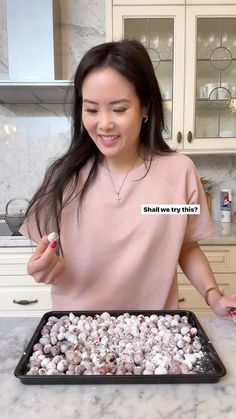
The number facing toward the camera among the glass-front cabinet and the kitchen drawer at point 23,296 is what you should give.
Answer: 2

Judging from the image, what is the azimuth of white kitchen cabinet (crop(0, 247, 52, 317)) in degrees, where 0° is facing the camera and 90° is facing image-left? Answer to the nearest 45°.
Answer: approximately 0°
